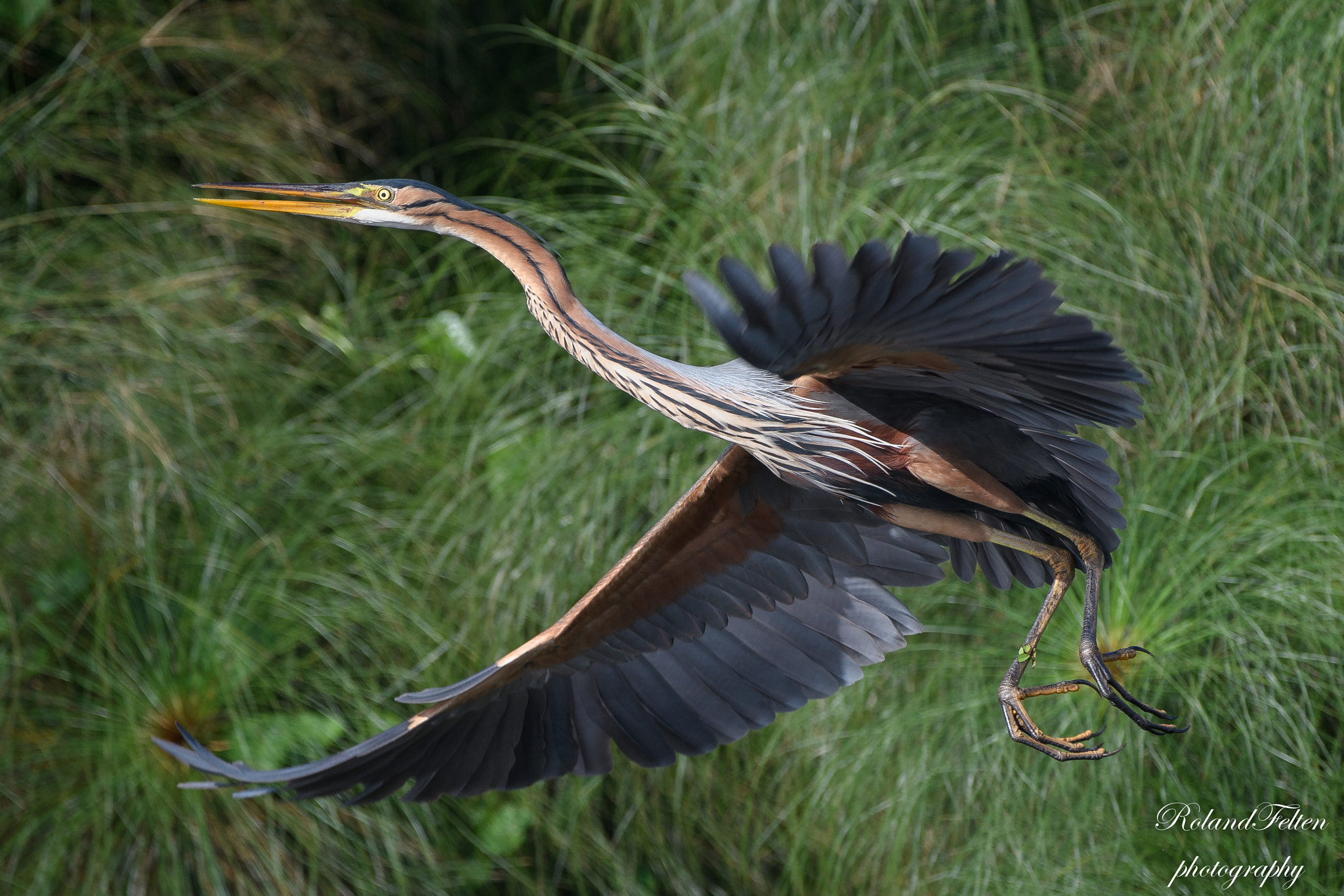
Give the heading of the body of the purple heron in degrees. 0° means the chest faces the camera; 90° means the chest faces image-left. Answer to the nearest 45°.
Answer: approximately 90°
